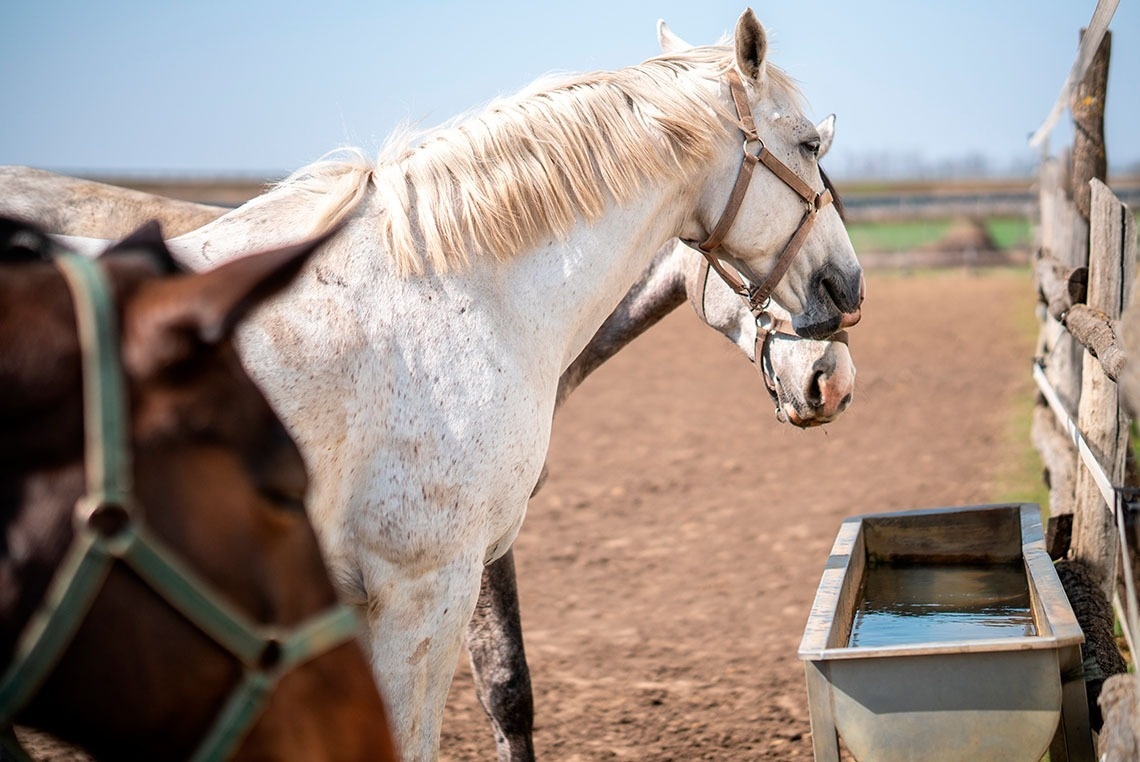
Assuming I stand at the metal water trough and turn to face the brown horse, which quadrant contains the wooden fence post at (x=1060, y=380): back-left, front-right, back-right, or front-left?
back-right

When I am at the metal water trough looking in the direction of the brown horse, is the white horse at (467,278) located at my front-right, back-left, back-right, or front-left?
front-right

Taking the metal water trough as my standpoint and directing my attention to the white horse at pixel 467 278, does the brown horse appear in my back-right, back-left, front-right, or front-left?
front-left

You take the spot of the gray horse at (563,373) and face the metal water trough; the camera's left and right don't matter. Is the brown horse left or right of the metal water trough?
right

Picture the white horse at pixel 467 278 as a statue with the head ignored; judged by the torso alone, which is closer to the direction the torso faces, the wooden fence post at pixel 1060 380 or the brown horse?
the wooden fence post

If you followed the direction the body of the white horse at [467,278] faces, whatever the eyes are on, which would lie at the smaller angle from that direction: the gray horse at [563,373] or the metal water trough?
the metal water trough

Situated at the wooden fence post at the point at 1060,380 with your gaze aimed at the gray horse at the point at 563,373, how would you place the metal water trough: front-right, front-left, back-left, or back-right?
front-left

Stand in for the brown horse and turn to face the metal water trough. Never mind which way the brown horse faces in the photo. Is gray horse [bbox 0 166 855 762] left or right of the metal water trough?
left

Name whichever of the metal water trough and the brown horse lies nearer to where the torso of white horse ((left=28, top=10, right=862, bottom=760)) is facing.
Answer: the metal water trough

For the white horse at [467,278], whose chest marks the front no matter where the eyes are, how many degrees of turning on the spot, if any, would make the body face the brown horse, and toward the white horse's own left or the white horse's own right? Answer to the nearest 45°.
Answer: approximately 90° to the white horse's own right

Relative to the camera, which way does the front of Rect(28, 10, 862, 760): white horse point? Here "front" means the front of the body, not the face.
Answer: to the viewer's right

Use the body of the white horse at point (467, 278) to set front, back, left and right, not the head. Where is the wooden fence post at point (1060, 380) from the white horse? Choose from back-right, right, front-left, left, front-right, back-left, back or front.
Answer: front-left
